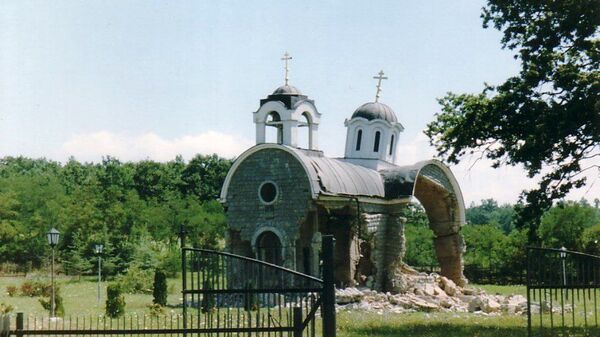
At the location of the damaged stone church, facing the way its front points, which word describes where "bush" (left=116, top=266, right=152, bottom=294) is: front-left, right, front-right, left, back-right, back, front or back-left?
right

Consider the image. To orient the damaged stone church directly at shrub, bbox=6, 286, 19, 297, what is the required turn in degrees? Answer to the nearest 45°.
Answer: approximately 45° to its right

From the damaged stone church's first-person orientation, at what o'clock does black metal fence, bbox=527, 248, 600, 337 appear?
The black metal fence is roughly at 10 o'clock from the damaged stone church.

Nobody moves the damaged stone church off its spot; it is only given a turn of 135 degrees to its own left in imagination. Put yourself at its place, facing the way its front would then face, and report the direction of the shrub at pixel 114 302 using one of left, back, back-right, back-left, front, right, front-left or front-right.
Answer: back-right

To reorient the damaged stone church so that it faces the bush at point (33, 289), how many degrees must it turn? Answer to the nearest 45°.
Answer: approximately 45° to its right

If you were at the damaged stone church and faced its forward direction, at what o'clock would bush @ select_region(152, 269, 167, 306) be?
The bush is roughly at 12 o'clock from the damaged stone church.

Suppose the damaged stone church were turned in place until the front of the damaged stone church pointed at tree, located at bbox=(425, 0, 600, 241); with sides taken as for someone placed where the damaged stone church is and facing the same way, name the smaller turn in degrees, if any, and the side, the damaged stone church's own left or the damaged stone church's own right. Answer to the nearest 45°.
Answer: approximately 45° to the damaged stone church's own left

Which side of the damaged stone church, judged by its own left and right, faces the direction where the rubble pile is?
left

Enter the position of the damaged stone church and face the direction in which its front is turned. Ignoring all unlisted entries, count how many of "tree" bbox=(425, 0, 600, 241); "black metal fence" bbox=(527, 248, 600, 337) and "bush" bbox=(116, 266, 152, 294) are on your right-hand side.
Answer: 1

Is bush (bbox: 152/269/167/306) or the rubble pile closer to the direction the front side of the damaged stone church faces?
the bush

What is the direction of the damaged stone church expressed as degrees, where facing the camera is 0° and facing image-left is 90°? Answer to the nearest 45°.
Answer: approximately 45°
